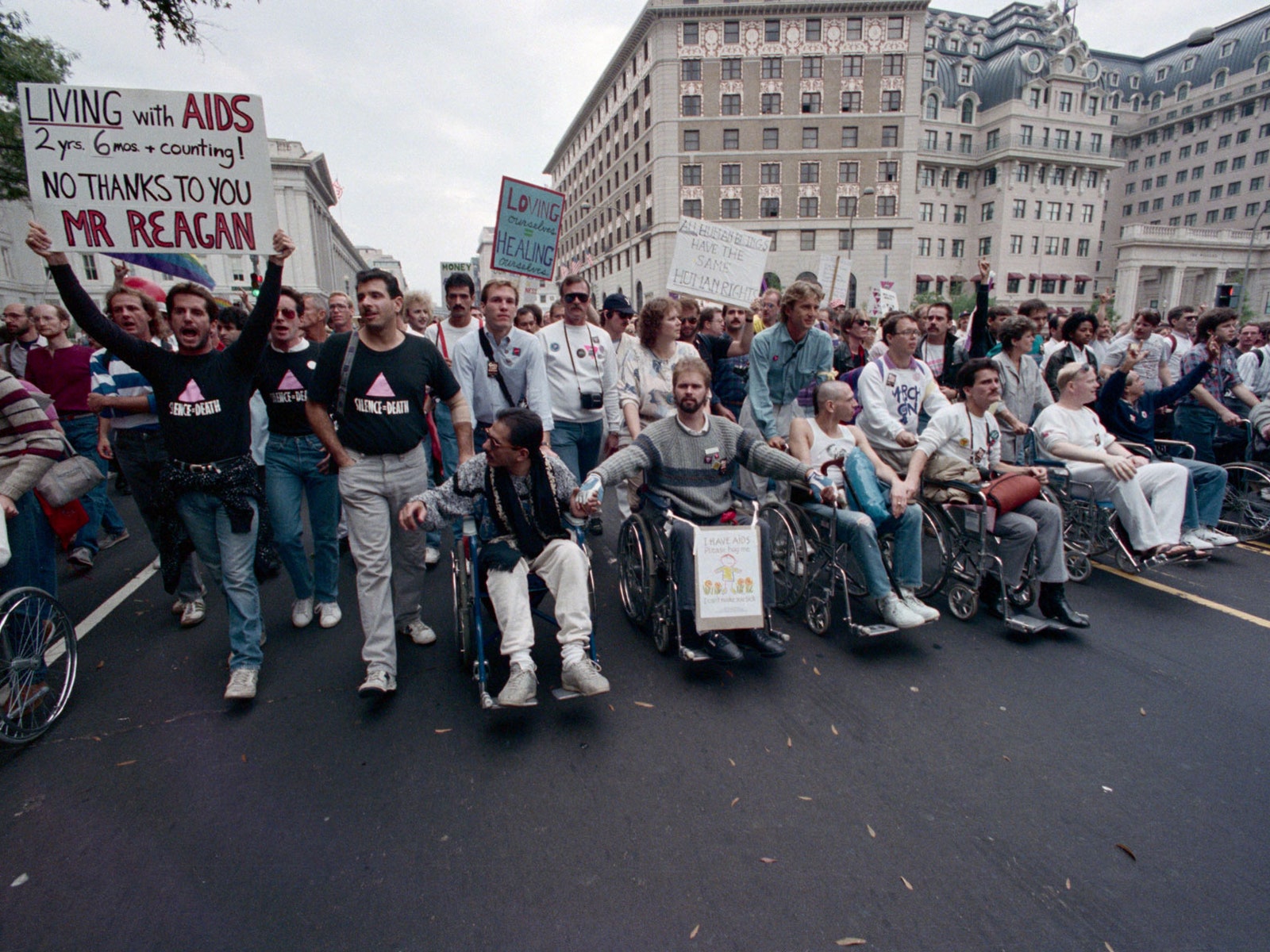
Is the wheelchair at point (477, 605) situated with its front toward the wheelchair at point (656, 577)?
no

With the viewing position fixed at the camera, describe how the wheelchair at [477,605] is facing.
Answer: facing the viewer

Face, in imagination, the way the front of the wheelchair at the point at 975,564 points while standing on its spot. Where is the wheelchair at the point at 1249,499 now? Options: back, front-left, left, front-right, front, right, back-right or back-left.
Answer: left

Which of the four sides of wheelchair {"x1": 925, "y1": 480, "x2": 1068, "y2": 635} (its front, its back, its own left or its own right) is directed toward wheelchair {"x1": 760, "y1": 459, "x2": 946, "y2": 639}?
right

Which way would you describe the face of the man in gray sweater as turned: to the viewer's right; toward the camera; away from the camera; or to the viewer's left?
toward the camera

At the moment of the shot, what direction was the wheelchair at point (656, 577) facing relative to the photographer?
facing the viewer and to the right of the viewer

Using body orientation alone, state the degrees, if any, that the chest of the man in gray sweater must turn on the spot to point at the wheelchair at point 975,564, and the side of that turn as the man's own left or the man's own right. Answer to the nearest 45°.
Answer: approximately 90° to the man's own left

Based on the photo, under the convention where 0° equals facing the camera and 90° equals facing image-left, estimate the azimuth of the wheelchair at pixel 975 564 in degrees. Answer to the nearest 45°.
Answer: approximately 315°

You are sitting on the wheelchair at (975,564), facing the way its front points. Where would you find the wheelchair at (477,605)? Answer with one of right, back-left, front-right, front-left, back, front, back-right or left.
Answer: right

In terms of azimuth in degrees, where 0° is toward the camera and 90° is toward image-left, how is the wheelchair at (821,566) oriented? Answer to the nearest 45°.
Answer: approximately 315°

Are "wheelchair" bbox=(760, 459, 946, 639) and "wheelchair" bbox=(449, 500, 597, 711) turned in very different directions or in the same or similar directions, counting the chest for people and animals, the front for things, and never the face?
same or similar directions

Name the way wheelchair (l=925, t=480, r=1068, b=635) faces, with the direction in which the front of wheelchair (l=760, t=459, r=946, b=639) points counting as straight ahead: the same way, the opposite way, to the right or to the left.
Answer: the same way

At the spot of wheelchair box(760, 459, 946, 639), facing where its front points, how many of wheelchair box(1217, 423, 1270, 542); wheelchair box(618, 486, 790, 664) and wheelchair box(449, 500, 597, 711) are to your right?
2

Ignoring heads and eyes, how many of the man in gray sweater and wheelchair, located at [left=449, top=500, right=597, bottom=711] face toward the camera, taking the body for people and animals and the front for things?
2

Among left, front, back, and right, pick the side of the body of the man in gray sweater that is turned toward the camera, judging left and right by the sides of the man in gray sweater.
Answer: front

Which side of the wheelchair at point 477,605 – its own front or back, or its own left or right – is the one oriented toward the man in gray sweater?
left

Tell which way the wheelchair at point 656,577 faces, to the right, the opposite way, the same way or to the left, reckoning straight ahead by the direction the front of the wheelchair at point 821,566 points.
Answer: the same way

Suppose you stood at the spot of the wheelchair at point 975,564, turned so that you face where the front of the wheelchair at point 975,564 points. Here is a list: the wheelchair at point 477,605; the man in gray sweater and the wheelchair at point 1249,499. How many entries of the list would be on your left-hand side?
1
